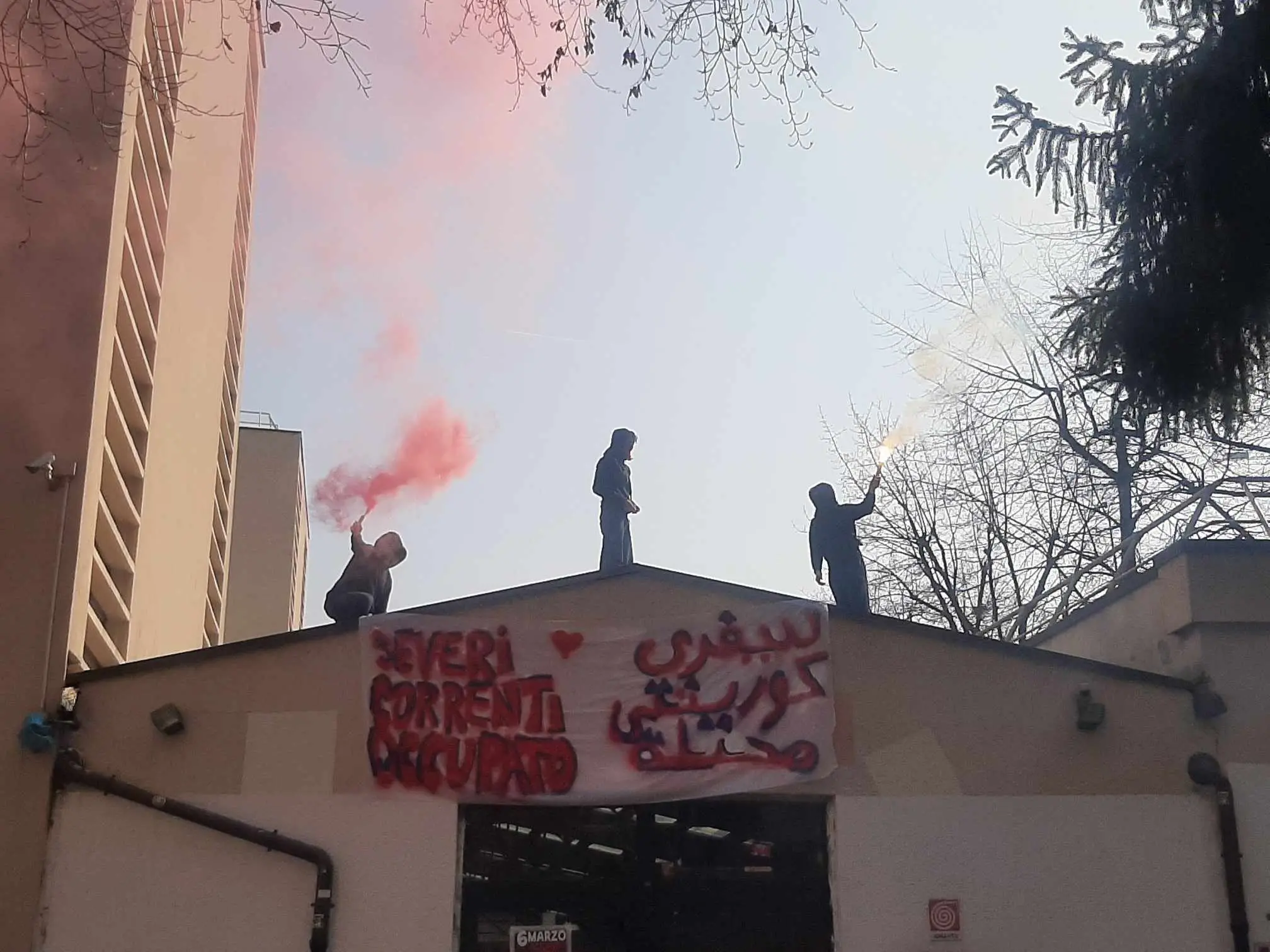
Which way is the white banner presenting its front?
toward the camera

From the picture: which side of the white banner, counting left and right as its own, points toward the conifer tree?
left

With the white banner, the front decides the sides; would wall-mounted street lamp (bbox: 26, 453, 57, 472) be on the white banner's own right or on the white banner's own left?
on the white banner's own right

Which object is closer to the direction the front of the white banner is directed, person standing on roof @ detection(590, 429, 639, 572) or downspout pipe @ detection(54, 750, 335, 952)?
the downspout pipe

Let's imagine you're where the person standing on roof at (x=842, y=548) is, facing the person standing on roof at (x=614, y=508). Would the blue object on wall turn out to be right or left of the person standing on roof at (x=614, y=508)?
left

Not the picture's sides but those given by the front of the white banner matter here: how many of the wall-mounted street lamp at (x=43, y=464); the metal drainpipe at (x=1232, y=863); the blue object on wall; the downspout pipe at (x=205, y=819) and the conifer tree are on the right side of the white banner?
3

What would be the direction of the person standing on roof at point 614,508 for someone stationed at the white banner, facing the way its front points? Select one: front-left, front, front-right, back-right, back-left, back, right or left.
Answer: back

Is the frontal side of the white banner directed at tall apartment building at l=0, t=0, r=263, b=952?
no

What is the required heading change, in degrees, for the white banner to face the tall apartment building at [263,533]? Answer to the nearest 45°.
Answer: approximately 180°

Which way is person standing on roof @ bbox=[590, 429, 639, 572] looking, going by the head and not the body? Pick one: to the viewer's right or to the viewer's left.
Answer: to the viewer's right

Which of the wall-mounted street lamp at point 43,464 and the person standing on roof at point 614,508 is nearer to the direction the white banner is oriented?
the wall-mounted street lamp

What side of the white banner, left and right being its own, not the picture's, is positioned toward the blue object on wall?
right

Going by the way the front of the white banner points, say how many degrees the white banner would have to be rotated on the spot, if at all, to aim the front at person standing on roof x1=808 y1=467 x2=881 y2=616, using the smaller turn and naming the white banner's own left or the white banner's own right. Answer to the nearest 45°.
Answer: approximately 135° to the white banner's own left

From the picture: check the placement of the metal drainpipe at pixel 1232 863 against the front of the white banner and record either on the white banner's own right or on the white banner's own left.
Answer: on the white banner's own left

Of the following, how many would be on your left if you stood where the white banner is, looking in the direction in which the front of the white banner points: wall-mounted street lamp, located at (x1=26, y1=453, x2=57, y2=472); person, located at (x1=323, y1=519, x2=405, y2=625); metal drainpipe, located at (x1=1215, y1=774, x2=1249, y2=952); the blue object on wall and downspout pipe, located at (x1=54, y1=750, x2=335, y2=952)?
1
